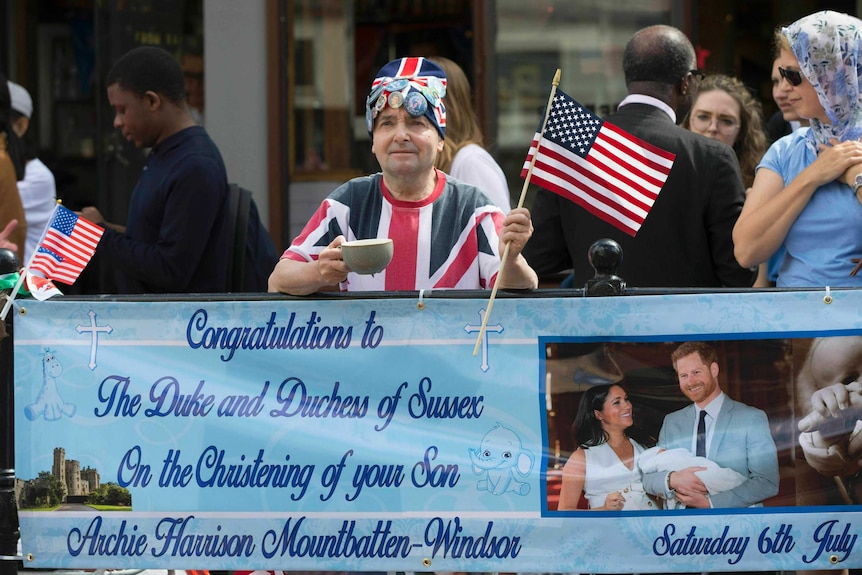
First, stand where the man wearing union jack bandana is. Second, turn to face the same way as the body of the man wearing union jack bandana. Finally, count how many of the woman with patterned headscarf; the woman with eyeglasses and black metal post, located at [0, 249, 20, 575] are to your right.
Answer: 1

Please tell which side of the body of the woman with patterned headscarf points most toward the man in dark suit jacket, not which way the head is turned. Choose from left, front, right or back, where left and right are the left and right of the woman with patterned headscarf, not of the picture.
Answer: right

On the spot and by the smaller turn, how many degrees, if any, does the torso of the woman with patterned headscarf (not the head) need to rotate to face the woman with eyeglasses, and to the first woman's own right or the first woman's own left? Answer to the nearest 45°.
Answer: approximately 135° to the first woman's own right

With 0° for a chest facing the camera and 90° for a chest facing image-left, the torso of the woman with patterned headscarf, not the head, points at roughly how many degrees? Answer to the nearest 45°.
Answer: approximately 45°

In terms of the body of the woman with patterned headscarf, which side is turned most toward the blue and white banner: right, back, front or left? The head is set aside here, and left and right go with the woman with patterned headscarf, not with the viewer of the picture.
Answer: front

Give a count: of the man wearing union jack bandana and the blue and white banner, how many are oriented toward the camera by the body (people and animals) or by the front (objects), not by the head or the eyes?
2

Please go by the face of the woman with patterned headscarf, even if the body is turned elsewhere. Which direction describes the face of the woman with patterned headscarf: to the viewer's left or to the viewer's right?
to the viewer's left

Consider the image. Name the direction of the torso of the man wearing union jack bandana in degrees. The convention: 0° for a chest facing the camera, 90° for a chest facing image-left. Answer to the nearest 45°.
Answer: approximately 0°

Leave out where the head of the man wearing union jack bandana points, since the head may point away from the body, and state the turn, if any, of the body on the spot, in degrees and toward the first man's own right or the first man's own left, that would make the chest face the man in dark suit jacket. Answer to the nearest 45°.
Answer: approximately 135° to the first man's own left

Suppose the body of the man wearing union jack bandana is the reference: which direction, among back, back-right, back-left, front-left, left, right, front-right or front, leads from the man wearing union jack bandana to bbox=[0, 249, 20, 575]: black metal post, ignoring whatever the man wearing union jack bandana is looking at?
right

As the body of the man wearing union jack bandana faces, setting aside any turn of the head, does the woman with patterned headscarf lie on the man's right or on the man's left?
on the man's left
